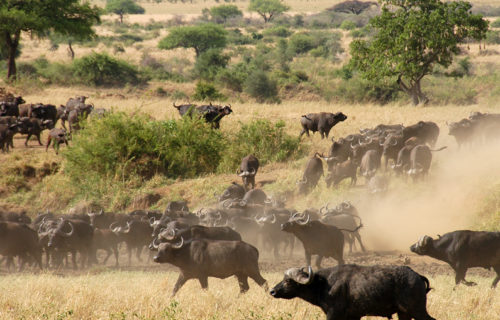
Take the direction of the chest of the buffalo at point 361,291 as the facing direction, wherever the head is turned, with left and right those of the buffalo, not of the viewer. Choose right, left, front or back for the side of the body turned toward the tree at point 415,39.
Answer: right

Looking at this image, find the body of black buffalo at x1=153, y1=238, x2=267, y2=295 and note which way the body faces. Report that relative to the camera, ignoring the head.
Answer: to the viewer's left

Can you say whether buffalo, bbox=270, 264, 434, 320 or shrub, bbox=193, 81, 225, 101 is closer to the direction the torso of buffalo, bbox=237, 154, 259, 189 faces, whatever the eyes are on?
the buffalo

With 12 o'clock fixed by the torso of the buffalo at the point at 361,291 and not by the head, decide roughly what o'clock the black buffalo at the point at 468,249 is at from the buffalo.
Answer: The black buffalo is roughly at 4 o'clock from the buffalo.

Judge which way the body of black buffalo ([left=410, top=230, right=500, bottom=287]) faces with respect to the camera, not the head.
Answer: to the viewer's left

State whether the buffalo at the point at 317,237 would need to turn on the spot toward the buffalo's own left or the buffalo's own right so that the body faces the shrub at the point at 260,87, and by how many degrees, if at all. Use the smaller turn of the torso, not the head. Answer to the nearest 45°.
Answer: approximately 135° to the buffalo's own right

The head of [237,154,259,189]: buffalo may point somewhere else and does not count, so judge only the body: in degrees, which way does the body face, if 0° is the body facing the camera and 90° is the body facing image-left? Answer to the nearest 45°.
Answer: approximately 0°

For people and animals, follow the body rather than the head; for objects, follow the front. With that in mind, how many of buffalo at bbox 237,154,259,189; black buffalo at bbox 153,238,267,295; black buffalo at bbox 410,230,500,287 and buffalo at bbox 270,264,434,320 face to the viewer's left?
3

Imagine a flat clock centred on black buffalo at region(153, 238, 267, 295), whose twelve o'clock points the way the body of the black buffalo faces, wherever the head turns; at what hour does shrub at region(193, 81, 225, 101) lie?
The shrub is roughly at 3 o'clock from the black buffalo.
